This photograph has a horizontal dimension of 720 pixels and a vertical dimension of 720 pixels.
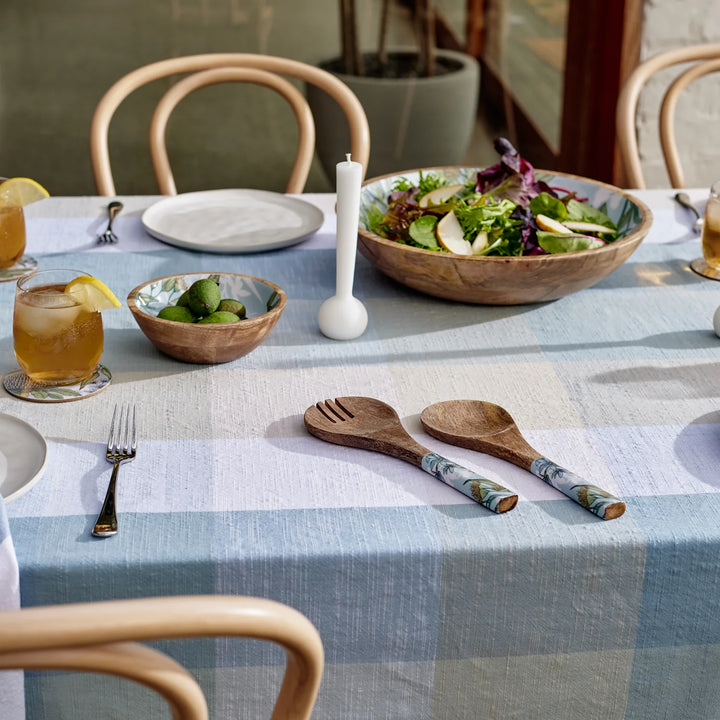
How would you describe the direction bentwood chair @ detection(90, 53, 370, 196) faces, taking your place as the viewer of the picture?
facing the viewer

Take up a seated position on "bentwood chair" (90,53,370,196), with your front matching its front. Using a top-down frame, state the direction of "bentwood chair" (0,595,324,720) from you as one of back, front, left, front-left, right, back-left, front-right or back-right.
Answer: front

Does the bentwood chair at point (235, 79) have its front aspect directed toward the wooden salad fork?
yes

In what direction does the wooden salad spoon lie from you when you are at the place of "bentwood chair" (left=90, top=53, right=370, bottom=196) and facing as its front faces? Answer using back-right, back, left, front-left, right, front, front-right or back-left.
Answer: front

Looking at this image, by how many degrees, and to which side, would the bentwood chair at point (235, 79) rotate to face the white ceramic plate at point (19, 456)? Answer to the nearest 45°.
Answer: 0° — it already faces it

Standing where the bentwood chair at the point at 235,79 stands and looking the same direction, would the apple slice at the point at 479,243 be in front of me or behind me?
in front

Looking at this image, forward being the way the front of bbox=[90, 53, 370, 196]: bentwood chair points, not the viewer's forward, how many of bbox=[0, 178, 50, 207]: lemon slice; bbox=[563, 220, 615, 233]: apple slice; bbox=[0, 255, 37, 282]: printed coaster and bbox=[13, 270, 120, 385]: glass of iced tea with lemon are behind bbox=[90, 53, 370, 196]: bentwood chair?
0

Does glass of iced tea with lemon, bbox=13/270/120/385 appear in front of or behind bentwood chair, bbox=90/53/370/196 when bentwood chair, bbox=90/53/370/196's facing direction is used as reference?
in front

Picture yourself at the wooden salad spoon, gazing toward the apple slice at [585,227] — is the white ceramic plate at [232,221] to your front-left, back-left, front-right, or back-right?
front-left

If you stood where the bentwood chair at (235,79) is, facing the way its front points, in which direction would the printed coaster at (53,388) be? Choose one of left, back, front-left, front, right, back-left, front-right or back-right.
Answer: front

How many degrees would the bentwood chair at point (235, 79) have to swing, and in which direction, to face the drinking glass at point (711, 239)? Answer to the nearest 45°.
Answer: approximately 45° to its left

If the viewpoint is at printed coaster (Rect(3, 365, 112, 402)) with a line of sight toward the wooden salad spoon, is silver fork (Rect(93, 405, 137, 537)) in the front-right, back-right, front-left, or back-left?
front-right

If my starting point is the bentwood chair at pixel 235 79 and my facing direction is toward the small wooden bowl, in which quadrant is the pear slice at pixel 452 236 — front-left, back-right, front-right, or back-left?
front-left
